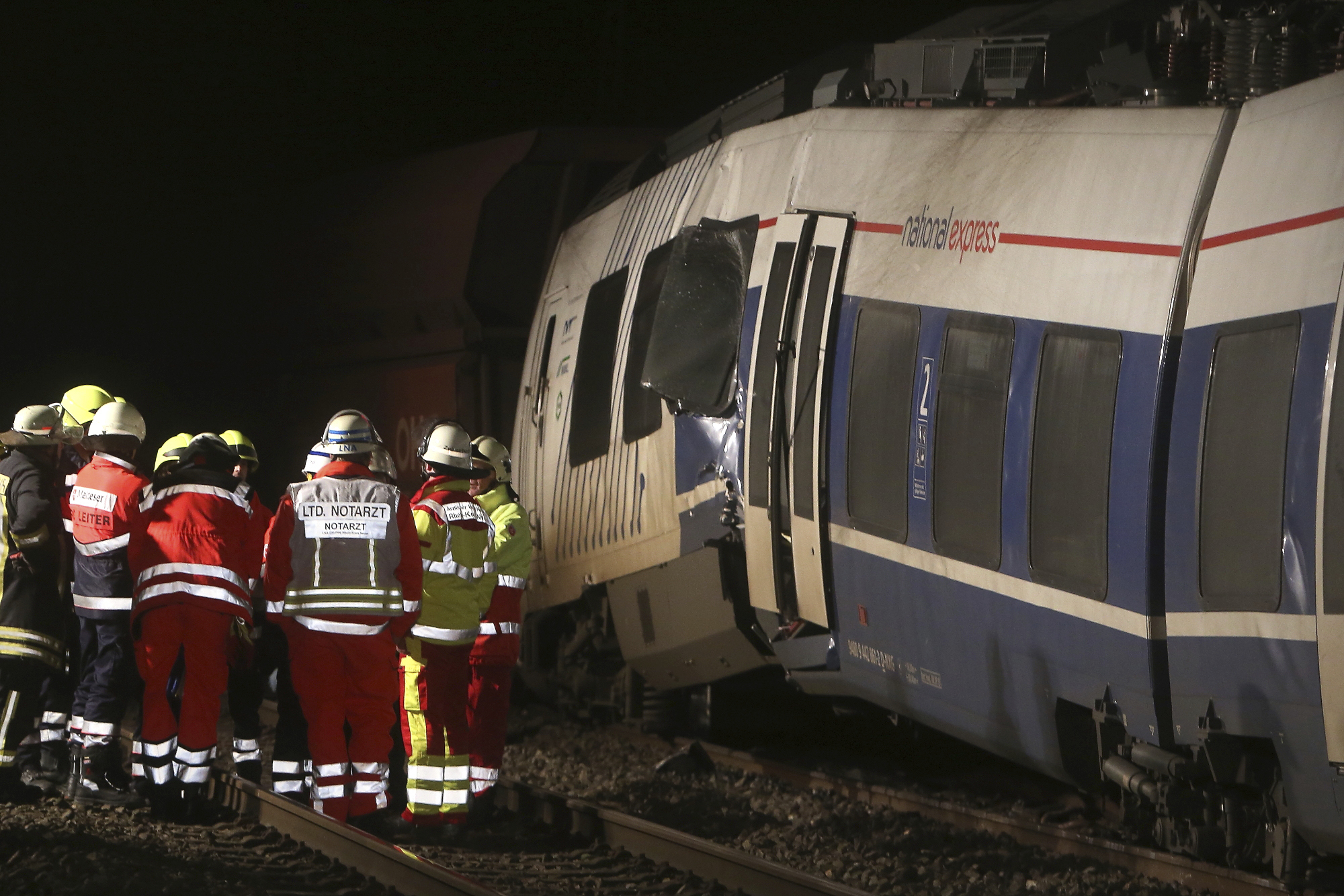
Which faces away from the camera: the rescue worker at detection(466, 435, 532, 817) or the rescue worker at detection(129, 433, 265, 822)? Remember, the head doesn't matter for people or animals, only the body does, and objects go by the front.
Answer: the rescue worker at detection(129, 433, 265, 822)

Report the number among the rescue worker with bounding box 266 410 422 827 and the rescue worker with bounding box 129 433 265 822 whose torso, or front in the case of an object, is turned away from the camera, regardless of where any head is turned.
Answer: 2

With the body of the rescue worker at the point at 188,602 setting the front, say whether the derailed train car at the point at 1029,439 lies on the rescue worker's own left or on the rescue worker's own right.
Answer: on the rescue worker's own right

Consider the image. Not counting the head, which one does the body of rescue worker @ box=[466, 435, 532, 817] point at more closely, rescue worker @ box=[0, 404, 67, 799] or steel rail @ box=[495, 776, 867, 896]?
the rescue worker

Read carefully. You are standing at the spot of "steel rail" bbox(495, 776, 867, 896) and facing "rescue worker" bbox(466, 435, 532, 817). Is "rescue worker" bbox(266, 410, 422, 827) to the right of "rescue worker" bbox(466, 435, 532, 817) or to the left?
left

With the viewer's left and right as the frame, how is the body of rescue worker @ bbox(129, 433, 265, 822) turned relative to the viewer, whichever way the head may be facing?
facing away from the viewer

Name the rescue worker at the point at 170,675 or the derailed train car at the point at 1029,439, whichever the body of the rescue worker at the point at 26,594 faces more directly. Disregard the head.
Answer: the rescue worker

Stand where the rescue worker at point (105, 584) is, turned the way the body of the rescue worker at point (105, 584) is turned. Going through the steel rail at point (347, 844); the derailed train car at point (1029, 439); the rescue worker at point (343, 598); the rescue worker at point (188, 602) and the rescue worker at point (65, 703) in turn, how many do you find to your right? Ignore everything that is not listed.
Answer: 4

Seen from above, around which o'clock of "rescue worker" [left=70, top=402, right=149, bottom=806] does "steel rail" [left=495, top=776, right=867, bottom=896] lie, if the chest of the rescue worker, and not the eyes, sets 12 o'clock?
The steel rail is roughly at 3 o'clock from the rescue worker.

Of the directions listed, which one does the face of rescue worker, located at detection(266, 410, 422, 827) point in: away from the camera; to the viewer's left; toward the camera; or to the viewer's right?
away from the camera

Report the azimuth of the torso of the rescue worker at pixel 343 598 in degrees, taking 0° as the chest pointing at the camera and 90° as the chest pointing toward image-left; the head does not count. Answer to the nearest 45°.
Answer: approximately 180°
